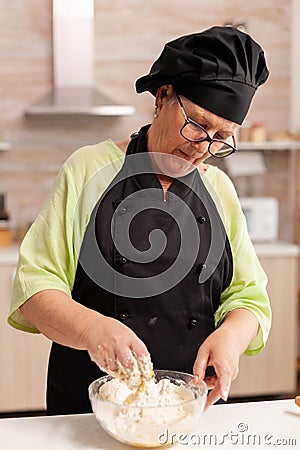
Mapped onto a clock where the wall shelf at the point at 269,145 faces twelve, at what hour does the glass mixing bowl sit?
The glass mixing bowl is roughly at 12 o'clock from the wall shelf.

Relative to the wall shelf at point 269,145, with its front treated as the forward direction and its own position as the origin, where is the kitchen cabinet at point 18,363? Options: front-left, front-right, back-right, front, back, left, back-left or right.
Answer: front-right

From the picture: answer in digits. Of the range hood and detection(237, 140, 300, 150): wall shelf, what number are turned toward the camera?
2

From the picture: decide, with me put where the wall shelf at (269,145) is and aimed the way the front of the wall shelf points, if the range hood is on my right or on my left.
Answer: on my right

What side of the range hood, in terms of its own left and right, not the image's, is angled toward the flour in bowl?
front

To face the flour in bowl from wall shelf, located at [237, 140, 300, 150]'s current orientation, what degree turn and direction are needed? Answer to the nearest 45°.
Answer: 0° — it already faces it

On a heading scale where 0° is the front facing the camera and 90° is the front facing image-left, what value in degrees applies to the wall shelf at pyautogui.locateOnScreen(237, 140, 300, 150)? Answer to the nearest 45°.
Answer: approximately 0°

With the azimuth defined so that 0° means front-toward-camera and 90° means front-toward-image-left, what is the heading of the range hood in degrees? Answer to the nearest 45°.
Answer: approximately 0°

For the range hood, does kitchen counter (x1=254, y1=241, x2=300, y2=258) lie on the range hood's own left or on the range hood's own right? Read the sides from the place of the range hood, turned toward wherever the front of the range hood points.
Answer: on the range hood's own left
